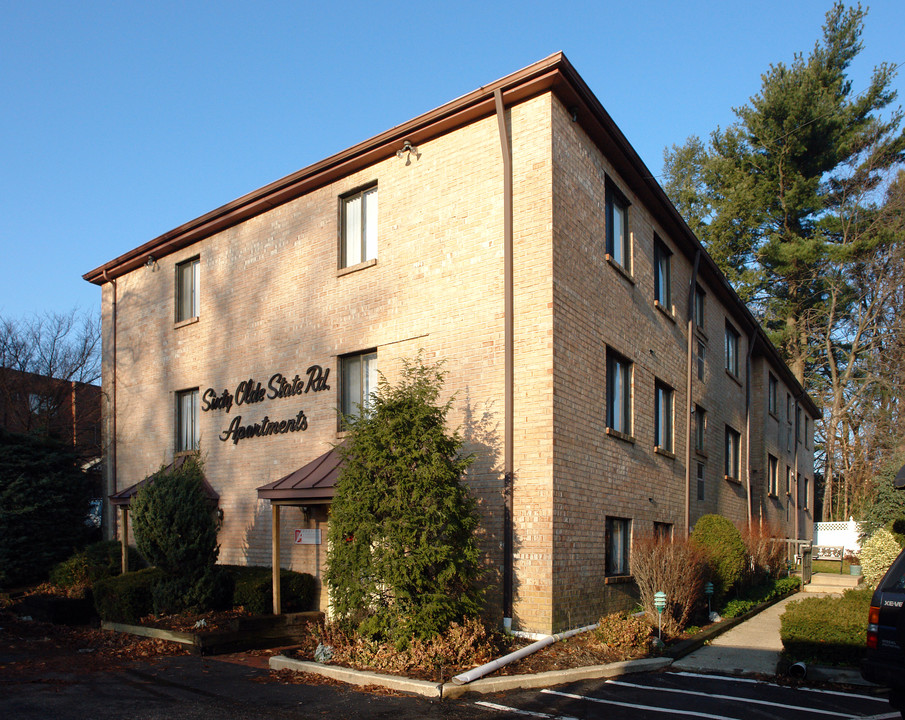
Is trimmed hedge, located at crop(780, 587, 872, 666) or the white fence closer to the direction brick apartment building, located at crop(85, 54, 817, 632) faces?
the trimmed hedge

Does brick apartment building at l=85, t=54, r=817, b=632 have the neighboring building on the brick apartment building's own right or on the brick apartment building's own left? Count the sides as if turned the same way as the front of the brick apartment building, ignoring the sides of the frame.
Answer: on the brick apartment building's own right

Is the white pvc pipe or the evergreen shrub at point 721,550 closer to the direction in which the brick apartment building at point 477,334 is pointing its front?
the white pvc pipe

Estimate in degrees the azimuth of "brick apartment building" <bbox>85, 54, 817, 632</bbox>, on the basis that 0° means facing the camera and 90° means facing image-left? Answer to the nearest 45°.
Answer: approximately 45°

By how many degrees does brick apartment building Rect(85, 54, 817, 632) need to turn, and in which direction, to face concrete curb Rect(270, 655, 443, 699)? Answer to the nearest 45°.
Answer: approximately 45° to its left
